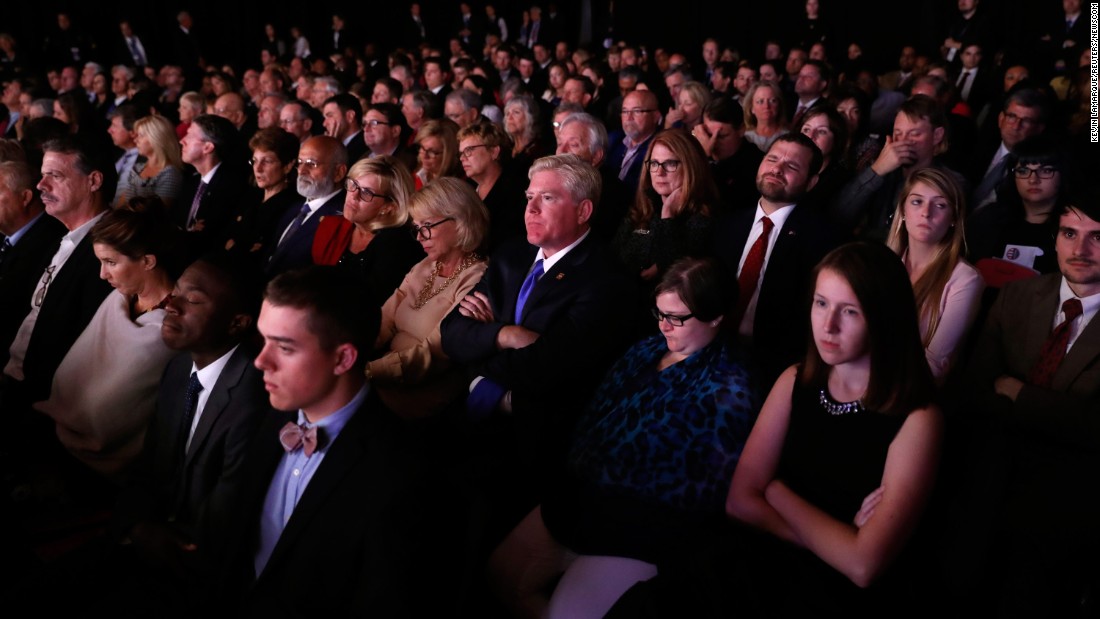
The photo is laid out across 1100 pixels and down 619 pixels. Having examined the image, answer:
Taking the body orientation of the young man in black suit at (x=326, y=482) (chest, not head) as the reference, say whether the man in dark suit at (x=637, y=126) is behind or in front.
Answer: behind

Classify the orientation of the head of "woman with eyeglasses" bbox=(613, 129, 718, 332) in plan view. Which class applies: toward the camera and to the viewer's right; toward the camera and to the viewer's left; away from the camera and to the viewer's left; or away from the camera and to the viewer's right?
toward the camera and to the viewer's left

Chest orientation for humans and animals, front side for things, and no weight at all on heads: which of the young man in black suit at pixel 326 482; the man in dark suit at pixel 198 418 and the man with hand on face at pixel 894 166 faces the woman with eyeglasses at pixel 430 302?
the man with hand on face

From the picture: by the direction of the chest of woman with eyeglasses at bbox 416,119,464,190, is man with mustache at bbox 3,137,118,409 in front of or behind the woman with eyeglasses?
in front

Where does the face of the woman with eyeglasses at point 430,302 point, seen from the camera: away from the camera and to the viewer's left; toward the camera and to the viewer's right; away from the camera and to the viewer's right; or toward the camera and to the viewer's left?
toward the camera and to the viewer's left

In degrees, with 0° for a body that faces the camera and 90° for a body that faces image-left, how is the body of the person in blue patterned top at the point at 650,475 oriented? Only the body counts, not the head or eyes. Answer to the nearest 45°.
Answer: approximately 45°

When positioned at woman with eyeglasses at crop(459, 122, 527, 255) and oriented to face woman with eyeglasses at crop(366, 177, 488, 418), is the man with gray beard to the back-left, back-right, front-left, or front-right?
front-right

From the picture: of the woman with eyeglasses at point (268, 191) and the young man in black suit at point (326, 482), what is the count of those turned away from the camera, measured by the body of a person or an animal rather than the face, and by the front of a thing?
0

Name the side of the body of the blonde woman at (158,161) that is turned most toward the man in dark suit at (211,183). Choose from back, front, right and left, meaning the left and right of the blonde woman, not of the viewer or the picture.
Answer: left

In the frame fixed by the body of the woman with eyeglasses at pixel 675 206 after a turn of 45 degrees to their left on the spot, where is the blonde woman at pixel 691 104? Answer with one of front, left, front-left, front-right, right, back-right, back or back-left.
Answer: back

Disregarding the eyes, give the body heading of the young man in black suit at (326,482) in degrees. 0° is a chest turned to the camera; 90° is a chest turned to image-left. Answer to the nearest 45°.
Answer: approximately 45°

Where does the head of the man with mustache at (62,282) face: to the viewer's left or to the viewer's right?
to the viewer's left

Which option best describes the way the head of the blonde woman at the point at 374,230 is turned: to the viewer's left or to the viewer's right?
to the viewer's left

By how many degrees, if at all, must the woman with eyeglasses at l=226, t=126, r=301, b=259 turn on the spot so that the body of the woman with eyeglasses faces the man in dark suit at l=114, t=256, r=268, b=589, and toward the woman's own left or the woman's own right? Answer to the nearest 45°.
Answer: approximately 45° to the woman's own left

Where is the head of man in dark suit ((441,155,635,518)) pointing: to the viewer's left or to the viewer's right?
to the viewer's left

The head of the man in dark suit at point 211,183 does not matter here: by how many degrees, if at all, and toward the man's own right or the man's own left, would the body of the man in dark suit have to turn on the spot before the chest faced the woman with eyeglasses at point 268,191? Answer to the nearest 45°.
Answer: approximately 90° to the man's own left

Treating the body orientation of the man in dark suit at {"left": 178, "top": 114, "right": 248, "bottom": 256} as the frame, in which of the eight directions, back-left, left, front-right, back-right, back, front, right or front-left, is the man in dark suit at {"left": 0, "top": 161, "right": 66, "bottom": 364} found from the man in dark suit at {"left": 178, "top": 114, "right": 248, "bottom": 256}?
front
